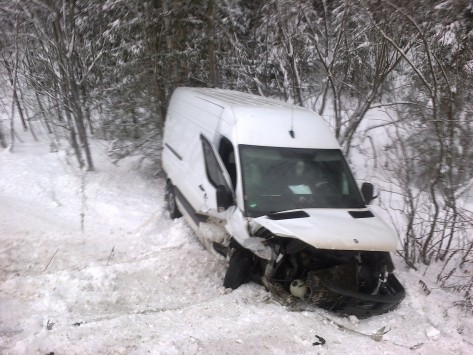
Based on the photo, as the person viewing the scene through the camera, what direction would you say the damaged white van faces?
facing the viewer and to the right of the viewer
